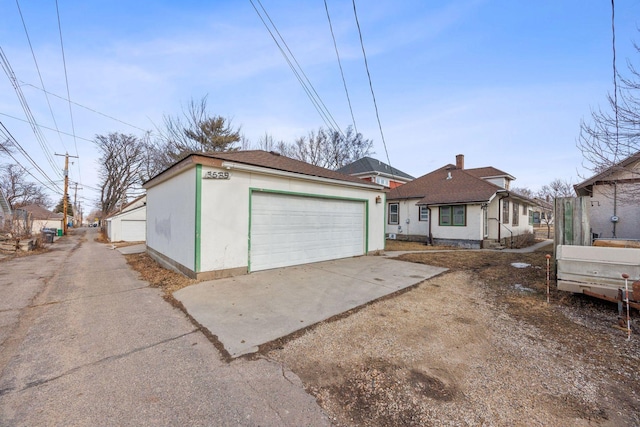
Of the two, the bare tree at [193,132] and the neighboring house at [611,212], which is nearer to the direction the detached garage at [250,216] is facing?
the neighboring house

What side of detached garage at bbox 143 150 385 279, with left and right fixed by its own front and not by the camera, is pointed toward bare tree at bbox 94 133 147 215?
back

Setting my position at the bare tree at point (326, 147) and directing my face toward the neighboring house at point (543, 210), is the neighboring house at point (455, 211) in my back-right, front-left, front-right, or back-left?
front-right

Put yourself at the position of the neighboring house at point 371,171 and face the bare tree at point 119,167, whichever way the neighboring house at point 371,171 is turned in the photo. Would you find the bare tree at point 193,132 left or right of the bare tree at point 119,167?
left

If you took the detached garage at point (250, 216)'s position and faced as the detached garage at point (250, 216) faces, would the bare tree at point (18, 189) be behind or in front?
behind

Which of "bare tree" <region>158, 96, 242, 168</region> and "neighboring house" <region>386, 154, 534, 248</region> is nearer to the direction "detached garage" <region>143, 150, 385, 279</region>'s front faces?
the neighboring house

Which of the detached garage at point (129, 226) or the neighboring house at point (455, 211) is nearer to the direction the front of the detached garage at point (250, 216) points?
the neighboring house

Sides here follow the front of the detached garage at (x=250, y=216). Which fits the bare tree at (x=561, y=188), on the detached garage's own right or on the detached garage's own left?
on the detached garage's own left

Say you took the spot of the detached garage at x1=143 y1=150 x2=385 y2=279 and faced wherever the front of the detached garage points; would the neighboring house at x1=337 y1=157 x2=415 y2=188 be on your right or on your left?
on your left

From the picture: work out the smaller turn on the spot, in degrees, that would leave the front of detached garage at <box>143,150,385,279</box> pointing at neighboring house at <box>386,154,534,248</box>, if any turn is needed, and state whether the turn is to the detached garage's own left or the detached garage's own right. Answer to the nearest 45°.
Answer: approximately 90° to the detached garage's own left

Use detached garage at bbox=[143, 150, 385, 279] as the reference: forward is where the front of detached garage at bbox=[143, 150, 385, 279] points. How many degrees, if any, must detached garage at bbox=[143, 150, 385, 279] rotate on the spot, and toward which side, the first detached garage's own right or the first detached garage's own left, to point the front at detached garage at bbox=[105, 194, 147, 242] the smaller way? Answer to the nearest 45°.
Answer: approximately 180°

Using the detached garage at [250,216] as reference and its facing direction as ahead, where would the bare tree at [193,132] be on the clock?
The bare tree is roughly at 7 o'clock from the detached garage.
